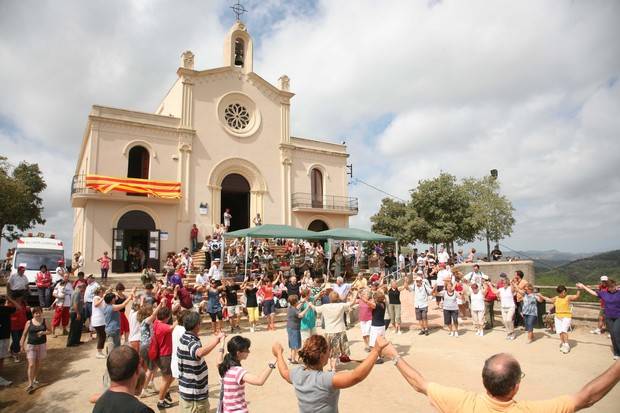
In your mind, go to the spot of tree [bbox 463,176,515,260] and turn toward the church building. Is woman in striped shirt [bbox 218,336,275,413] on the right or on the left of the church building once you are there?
left

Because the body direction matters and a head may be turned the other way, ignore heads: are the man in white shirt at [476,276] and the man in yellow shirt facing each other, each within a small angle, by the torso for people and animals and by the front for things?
yes

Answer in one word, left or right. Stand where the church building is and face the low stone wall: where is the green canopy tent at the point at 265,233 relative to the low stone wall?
right

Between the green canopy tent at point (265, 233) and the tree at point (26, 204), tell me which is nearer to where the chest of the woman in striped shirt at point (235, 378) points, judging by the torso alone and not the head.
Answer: the green canopy tent

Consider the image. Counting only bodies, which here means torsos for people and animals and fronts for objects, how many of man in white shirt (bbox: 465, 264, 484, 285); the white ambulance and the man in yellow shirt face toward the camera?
2

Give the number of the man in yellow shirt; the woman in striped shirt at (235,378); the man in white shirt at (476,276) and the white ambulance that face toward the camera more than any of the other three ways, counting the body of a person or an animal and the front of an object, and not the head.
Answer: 2

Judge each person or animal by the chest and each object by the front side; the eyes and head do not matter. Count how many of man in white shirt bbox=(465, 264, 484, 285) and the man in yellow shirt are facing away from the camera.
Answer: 1

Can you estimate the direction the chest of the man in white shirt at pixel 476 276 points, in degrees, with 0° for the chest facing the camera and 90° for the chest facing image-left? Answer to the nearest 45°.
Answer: approximately 0°

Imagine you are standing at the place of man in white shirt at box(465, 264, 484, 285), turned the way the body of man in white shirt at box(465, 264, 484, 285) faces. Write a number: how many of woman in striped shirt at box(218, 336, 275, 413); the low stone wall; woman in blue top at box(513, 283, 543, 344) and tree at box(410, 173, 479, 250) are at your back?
2

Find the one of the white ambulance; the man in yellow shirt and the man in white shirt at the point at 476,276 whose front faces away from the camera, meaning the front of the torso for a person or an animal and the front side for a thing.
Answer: the man in yellow shirt

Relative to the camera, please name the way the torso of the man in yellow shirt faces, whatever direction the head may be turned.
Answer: away from the camera

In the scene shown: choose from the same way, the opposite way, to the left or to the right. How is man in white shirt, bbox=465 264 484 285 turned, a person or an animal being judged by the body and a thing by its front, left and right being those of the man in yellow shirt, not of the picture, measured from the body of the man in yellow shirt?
the opposite way
